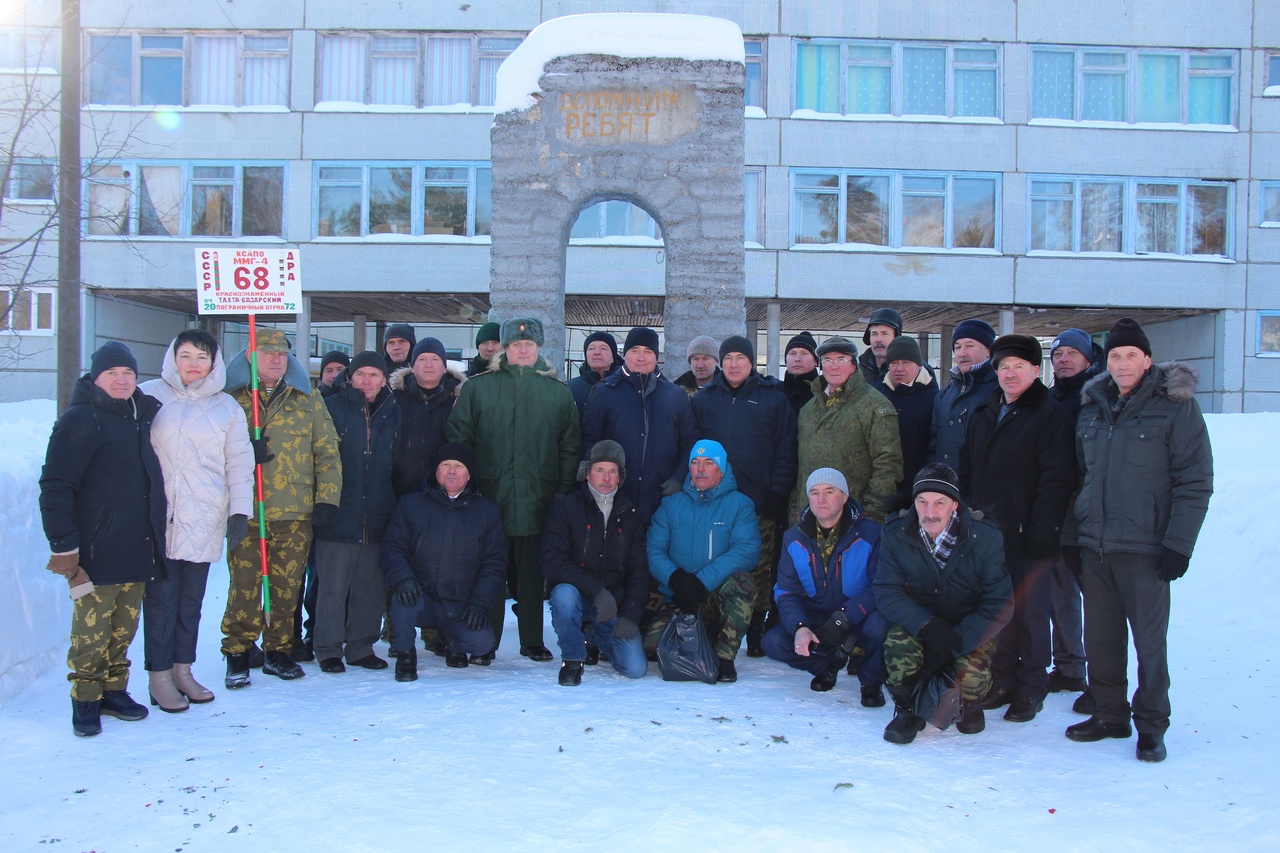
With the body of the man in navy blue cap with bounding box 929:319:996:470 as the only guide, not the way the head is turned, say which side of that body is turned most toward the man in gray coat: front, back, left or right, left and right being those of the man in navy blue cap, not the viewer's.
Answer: left

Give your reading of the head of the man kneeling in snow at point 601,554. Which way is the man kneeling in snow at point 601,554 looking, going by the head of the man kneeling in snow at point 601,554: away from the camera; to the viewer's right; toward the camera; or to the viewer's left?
toward the camera

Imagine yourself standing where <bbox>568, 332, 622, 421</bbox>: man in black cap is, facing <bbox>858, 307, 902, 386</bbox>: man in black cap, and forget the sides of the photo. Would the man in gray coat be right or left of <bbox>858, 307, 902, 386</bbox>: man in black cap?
right

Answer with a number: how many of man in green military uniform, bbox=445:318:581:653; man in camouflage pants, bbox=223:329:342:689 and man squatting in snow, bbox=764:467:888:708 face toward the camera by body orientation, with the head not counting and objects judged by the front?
3

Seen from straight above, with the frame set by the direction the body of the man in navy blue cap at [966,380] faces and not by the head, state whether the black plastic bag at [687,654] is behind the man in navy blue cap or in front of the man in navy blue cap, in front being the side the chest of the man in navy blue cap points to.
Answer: in front

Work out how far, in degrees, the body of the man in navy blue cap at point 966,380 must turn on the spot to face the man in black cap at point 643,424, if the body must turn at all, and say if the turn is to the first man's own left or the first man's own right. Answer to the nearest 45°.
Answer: approximately 45° to the first man's own right

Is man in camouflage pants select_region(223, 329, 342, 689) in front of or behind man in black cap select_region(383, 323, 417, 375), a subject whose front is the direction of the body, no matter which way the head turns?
in front

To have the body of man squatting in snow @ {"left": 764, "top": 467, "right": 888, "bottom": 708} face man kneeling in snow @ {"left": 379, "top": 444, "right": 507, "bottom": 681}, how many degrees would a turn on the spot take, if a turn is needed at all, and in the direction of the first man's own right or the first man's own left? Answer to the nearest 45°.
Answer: approximately 90° to the first man's own right

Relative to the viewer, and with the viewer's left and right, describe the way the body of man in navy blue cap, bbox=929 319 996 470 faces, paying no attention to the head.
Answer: facing the viewer and to the left of the viewer

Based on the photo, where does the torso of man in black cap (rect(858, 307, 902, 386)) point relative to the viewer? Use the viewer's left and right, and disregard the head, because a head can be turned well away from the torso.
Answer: facing the viewer

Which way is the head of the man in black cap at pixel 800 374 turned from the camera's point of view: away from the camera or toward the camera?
toward the camera

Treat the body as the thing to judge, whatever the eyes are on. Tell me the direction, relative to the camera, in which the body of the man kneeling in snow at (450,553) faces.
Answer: toward the camera

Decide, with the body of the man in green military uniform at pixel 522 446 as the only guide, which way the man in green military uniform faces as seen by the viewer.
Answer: toward the camera

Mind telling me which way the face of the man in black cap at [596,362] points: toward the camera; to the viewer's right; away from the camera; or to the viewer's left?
toward the camera

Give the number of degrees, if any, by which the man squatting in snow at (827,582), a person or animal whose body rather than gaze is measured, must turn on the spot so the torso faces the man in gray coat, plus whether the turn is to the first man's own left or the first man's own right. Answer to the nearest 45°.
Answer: approximately 45° to the first man's own left

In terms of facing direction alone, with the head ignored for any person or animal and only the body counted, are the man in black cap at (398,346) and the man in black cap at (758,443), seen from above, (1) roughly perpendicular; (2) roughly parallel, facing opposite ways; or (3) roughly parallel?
roughly parallel

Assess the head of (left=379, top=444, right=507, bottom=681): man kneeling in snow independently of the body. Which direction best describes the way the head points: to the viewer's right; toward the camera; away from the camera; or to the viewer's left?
toward the camera

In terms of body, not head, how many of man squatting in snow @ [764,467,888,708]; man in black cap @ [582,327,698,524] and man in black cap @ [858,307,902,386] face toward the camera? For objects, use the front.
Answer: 3

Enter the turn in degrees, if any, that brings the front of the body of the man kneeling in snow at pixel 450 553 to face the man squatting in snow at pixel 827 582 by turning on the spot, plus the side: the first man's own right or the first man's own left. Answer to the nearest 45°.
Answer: approximately 90° to the first man's own left
